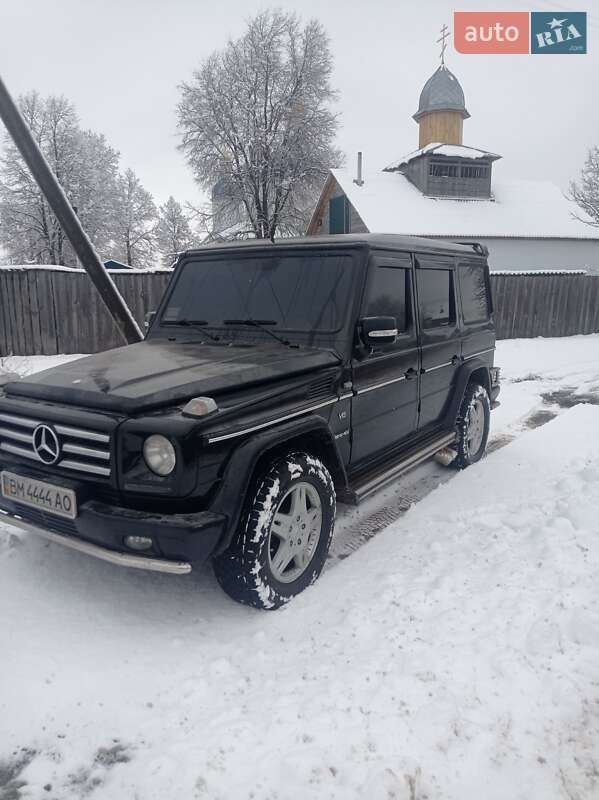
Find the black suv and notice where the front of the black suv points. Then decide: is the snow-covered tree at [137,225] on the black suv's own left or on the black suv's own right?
on the black suv's own right

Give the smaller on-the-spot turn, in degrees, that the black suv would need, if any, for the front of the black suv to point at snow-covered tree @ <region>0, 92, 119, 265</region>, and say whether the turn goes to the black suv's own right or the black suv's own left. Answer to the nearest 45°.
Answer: approximately 135° to the black suv's own right

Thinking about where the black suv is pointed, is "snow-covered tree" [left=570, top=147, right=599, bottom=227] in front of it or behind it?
behind

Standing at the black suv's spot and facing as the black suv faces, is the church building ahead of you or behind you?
behind

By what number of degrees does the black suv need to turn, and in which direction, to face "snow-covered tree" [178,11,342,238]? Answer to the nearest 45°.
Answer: approximately 135° to its right

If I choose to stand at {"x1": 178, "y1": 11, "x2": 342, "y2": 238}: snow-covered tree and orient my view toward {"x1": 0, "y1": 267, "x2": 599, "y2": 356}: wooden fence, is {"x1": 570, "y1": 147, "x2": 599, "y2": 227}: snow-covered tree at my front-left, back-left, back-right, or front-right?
back-left

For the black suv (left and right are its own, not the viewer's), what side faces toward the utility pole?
right

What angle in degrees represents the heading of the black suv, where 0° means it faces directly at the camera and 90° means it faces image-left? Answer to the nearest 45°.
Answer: approximately 45°
